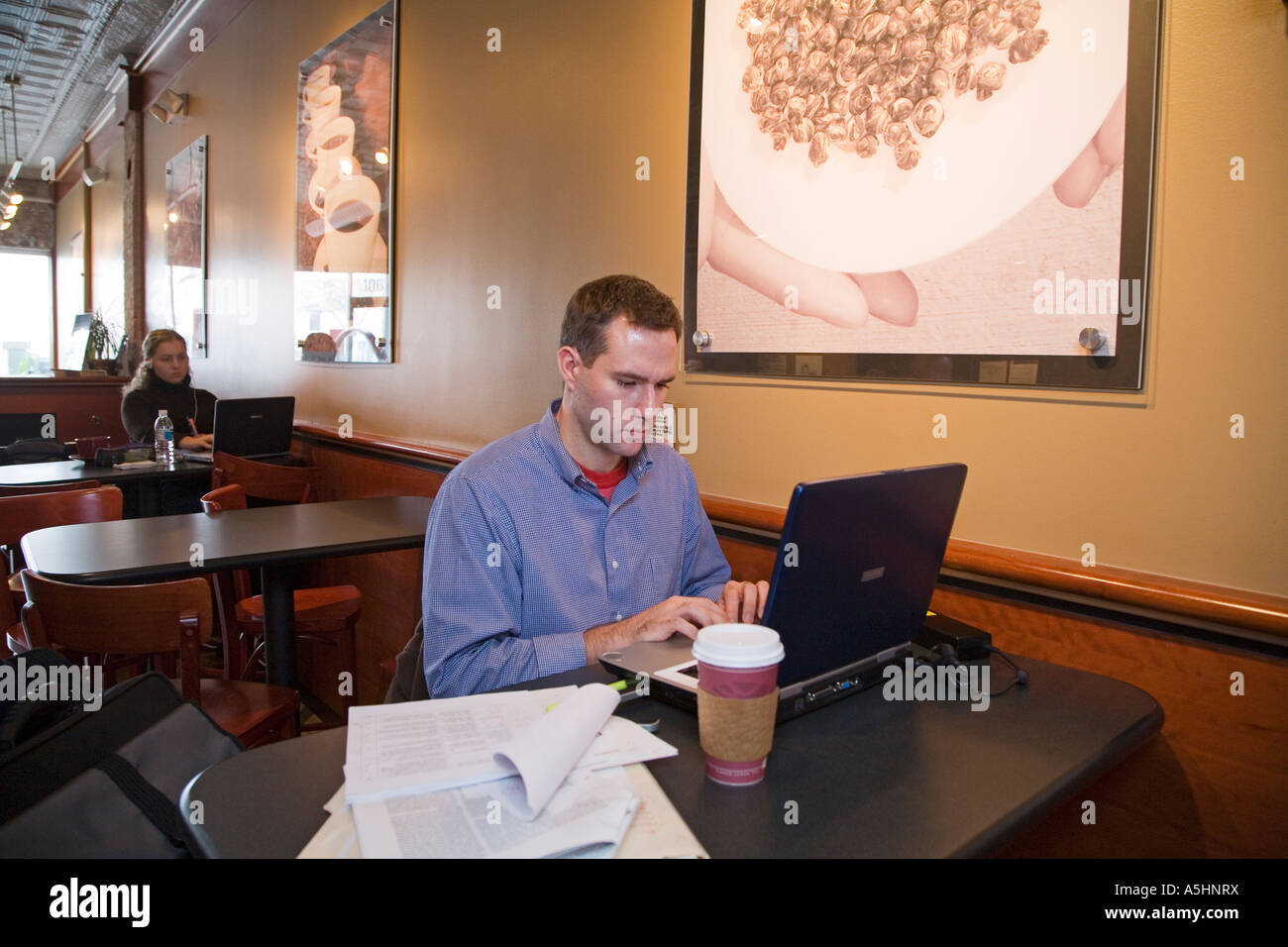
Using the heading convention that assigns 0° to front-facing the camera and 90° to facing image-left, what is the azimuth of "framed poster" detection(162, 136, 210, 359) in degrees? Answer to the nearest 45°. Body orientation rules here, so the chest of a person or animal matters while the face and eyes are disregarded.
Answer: approximately 90°

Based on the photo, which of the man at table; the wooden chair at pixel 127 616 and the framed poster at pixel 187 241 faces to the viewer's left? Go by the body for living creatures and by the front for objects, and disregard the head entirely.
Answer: the framed poster

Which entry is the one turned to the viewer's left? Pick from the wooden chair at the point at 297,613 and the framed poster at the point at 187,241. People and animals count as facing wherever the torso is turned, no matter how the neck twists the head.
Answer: the framed poster

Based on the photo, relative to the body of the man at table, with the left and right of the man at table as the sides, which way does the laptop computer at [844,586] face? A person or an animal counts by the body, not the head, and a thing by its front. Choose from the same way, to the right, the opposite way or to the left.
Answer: the opposite way

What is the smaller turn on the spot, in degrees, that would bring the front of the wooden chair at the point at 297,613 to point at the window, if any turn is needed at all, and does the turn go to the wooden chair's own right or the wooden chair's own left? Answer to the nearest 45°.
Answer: approximately 135° to the wooden chair's own left

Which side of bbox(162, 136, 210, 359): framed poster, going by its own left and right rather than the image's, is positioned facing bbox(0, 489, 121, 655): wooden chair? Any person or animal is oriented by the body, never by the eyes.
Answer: left
